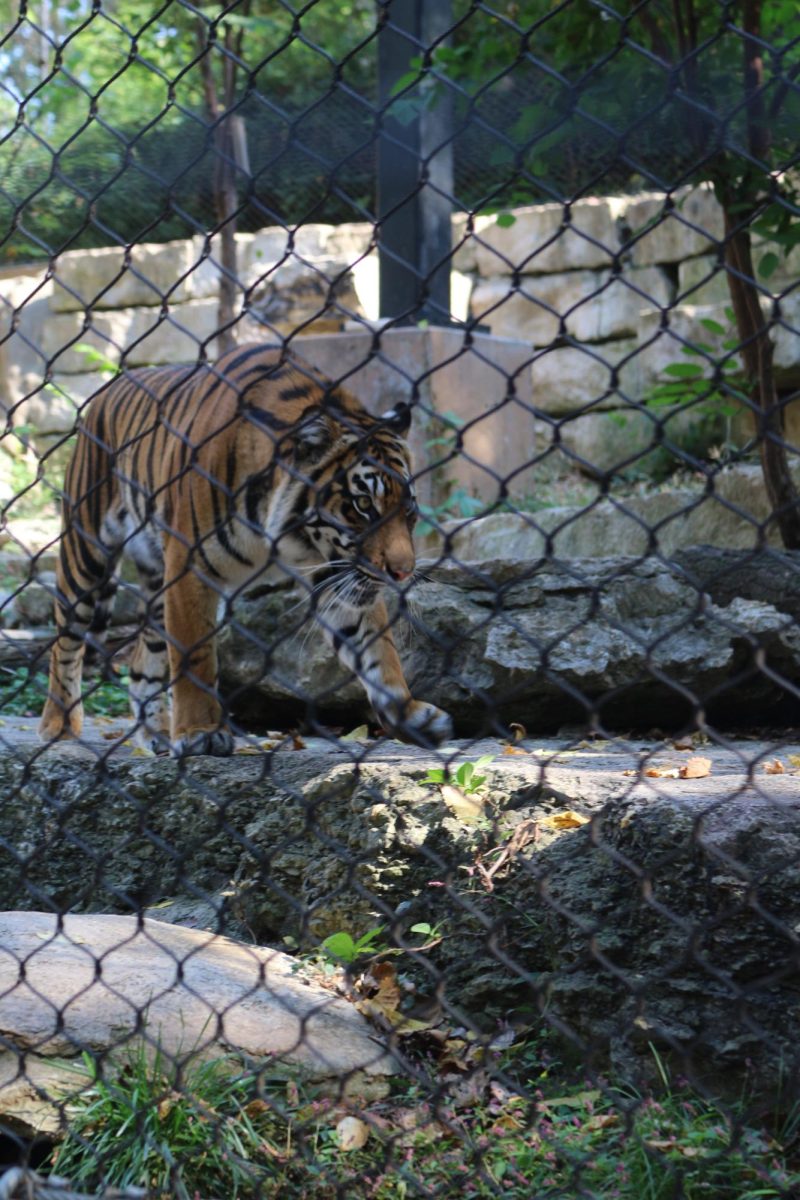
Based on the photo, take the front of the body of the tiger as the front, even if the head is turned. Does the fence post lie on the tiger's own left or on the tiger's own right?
on the tiger's own left

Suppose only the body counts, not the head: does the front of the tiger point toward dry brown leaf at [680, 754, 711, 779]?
yes

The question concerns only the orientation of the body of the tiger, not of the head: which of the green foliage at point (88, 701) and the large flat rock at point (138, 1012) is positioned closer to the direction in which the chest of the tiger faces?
the large flat rock

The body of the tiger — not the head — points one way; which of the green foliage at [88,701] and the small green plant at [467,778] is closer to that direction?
the small green plant

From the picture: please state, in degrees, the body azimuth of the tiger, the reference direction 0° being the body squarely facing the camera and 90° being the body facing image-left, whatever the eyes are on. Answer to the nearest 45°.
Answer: approximately 315°

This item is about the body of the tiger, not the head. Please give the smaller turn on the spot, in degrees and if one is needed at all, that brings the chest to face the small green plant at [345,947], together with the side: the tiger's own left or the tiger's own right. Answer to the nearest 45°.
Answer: approximately 45° to the tiger's own right

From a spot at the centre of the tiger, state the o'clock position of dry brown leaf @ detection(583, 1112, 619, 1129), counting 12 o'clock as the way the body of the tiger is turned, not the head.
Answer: The dry brown leaf is roughly at 1 o'clock from the tiger.

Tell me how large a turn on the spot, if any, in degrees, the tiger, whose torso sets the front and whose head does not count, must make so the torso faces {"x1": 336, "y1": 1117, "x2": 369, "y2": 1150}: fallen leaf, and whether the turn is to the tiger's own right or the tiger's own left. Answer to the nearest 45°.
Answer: approximately 45° to the tiger's own right

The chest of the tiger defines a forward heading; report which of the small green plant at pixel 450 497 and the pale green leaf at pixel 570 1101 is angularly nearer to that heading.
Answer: the pale green leaf
